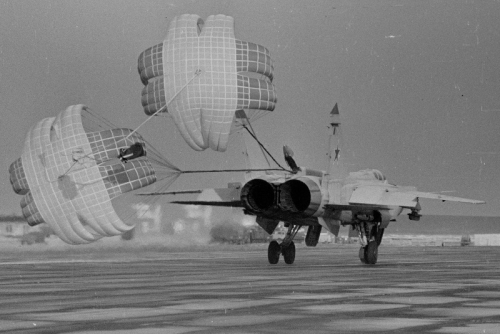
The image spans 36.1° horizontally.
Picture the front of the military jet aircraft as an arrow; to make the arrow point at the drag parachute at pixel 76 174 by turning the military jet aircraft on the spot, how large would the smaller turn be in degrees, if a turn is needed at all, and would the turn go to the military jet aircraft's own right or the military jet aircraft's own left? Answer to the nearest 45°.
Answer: approximately 180°

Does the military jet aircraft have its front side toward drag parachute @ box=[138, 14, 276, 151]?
no

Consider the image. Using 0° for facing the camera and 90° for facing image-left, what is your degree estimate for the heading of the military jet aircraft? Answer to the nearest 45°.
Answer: approximately 225°
